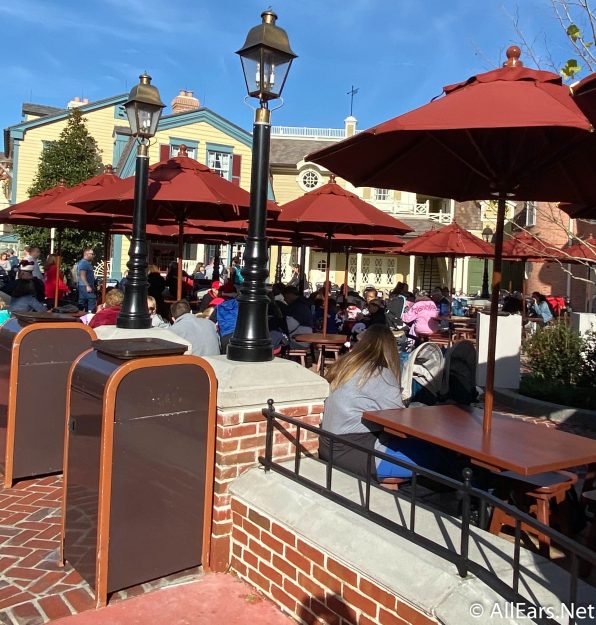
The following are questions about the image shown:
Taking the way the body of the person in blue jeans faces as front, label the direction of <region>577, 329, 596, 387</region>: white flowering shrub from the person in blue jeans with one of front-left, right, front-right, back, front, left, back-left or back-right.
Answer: front-right

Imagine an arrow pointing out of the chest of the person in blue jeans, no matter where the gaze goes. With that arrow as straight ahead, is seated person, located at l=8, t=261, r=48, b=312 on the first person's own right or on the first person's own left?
on the first person's own right

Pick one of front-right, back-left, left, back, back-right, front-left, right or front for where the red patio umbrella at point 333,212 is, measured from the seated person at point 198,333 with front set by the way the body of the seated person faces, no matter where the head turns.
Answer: right

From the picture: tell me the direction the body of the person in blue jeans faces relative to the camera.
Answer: to the viewer's right

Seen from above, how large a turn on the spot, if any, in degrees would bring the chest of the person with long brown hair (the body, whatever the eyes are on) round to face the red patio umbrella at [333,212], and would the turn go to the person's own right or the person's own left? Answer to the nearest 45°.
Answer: approximately 45° to the person's own left

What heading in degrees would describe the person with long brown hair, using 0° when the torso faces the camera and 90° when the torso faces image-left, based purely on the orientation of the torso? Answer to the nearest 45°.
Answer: approximately 225°

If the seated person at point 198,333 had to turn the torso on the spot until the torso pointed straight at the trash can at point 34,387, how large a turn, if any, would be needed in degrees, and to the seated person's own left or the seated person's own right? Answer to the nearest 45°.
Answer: approximately 90° to the seated person's own left

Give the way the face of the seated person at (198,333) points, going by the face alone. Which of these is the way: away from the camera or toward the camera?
away from the camera

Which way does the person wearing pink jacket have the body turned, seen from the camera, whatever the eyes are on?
away from the camera

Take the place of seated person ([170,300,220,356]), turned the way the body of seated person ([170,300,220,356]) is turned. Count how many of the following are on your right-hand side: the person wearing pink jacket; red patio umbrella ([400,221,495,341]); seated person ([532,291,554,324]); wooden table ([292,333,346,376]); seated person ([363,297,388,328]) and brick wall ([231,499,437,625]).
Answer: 5

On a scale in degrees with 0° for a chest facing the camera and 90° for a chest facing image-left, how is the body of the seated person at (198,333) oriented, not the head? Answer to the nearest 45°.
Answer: approximately 135°
